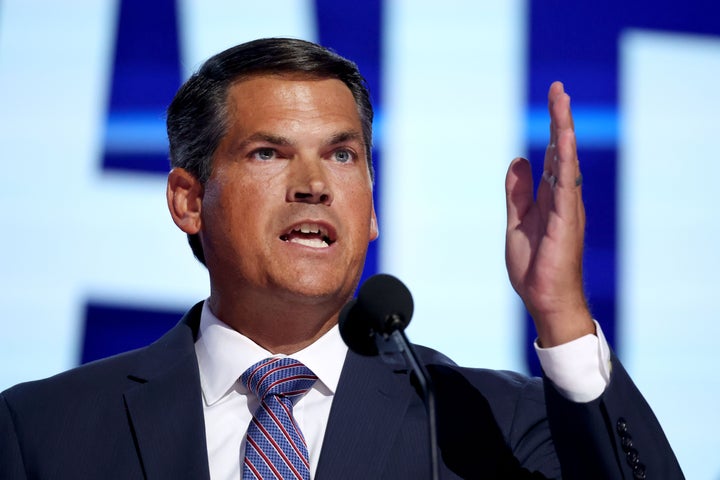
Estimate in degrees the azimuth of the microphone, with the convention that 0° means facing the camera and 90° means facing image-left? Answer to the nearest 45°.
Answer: approximately 135°

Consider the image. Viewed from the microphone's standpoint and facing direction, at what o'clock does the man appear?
The man is roughly at 1 o'clock from the microphone.
